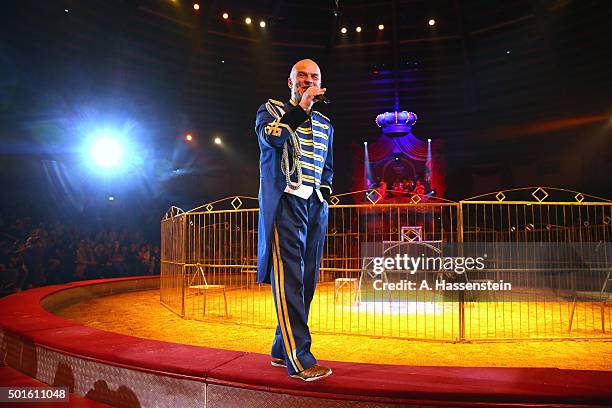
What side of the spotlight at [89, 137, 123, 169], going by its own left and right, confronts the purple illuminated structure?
left

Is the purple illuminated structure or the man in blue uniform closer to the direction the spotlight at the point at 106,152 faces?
the man in blue uniform

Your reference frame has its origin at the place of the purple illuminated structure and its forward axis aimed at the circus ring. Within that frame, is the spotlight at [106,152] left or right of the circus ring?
right

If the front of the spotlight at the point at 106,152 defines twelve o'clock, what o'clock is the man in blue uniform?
The man in blue uniform is roughly at 12 o'clock from the spotlight.

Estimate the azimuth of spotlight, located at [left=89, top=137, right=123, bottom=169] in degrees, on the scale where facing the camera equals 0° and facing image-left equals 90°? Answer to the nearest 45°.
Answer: approximately 0°

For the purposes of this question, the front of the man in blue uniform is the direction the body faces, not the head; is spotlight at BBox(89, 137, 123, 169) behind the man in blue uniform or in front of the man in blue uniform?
behind

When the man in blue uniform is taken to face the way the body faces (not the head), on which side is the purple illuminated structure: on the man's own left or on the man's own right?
on the man's own left
